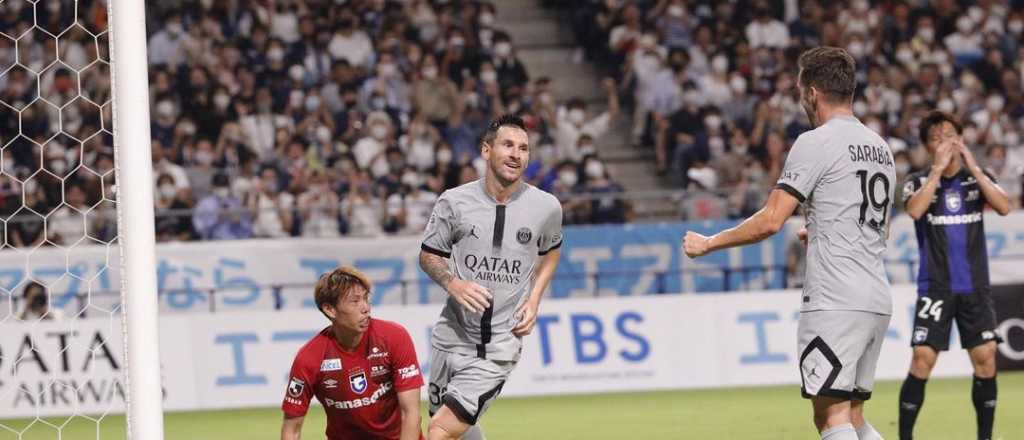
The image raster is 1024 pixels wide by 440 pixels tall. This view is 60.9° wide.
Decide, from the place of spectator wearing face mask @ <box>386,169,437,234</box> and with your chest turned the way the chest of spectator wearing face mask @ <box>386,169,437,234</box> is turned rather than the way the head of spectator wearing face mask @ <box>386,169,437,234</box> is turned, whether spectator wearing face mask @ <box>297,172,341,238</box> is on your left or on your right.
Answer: on your right

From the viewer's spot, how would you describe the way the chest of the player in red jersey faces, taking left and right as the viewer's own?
facing the viewer

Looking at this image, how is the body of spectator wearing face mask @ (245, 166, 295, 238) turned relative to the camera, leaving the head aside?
toward the camera

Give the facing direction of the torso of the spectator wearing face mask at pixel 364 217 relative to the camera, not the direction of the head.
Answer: toward the camera

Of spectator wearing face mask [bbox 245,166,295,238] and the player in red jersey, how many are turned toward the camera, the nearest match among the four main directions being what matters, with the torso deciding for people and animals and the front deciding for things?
2

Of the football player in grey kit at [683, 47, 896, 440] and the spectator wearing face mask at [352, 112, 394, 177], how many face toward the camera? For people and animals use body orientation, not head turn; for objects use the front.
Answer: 1

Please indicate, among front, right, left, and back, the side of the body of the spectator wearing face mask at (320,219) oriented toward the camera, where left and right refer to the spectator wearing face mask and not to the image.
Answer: front

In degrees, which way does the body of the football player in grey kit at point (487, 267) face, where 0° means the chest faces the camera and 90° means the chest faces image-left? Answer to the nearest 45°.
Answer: approximately 0°

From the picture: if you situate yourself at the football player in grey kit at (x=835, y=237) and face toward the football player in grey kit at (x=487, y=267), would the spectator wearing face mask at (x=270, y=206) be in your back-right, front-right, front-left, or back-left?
front-right
